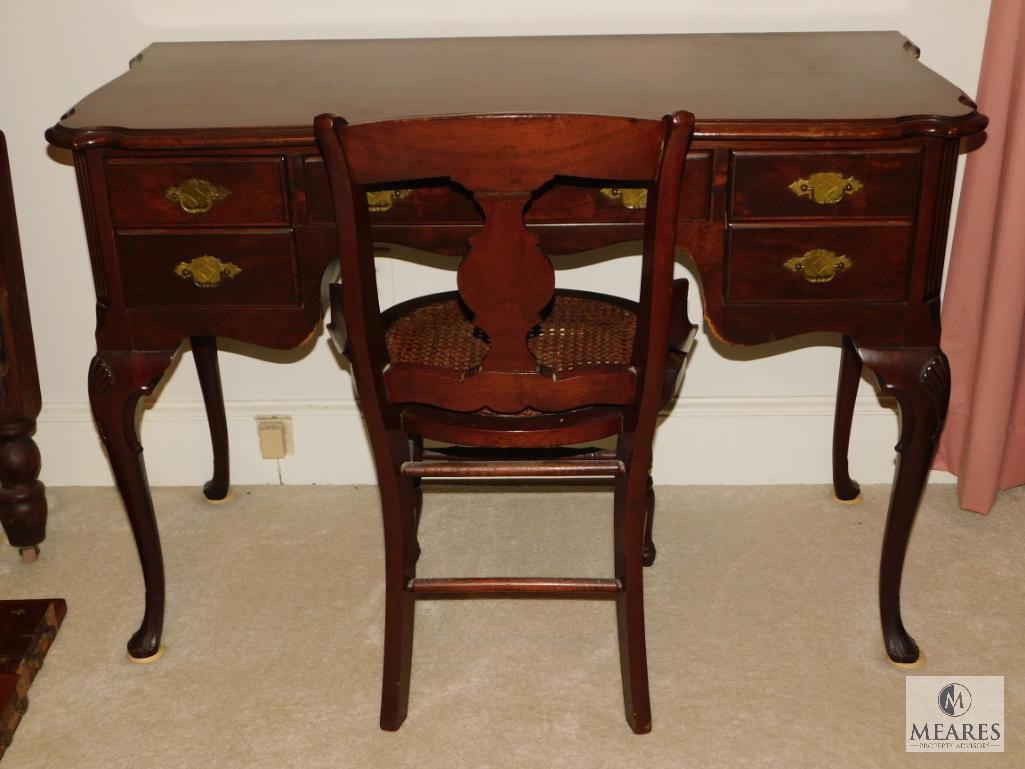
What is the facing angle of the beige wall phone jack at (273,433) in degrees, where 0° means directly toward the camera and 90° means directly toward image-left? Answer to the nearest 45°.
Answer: approximately 0°

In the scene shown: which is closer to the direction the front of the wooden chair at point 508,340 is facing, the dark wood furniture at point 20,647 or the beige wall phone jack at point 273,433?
the beige wall phone jack

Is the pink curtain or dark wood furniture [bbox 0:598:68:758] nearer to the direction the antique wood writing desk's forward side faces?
the dark wood furniture

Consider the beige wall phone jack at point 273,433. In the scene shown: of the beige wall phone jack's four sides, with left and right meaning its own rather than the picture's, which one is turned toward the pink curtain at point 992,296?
left

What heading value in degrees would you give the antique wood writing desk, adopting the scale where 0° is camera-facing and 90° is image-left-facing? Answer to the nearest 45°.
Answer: approximately 0°

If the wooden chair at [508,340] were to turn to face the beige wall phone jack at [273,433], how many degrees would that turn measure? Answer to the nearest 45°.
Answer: approximately 45° to its left

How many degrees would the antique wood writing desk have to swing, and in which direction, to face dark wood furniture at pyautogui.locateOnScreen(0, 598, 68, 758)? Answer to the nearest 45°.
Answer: approximately 90° to its right

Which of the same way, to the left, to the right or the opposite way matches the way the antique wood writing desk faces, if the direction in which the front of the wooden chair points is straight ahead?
the opposite way

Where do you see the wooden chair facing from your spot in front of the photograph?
facing away from the viewer

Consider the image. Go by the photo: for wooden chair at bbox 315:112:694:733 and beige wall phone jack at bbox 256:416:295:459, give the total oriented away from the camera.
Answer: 1
